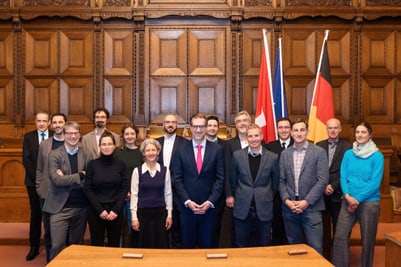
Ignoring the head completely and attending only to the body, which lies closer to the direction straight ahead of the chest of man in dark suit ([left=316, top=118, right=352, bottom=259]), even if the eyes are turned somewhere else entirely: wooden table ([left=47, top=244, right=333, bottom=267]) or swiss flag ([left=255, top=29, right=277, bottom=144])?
the wooden table

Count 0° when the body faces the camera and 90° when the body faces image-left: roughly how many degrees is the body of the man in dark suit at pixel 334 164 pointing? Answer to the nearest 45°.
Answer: approximately 0°

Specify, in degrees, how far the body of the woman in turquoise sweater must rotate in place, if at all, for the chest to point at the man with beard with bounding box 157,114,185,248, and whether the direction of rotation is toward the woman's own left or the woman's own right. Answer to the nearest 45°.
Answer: approximately 45° to the woman's own right

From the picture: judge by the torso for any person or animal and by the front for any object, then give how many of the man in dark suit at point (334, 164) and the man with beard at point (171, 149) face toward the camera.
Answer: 2

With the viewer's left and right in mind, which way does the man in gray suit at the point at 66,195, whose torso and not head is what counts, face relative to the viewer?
facing the viewer and to the right of the viewer

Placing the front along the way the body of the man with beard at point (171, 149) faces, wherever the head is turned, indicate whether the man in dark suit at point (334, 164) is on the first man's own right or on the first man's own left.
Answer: on the first man's own left

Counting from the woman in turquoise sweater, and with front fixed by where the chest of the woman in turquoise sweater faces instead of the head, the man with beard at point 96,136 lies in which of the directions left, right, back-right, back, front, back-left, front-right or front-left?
front-right

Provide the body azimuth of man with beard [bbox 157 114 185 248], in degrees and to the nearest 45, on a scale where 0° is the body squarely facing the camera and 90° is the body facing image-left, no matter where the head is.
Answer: approximately 0°

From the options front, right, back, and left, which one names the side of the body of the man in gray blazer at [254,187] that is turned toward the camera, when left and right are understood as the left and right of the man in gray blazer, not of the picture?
front

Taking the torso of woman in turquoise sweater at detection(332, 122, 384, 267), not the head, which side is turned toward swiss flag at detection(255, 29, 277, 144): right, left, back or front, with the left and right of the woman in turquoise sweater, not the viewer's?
right
